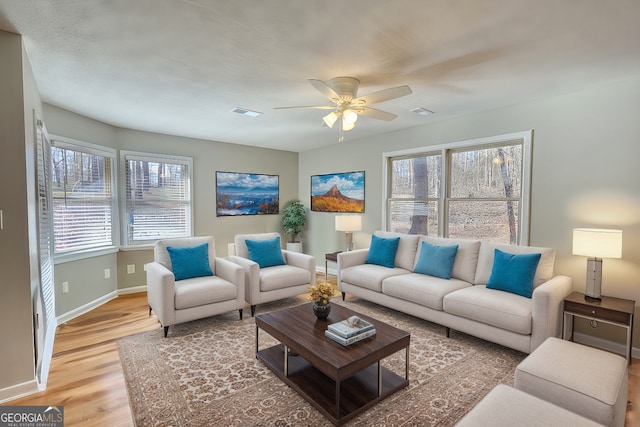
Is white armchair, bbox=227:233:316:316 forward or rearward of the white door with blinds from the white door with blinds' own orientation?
forward

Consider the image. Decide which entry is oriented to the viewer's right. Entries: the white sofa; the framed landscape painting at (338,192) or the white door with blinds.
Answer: the white door with blinds

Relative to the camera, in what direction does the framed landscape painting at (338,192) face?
facing the viewer and to the left of the viewer

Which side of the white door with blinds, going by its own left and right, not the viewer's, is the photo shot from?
right

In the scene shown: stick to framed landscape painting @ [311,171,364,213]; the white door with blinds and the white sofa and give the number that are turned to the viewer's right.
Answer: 1

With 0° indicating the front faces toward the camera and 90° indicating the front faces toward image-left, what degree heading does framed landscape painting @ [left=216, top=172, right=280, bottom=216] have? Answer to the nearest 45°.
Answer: approximately 315°

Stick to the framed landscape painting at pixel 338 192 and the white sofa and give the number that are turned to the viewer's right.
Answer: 0

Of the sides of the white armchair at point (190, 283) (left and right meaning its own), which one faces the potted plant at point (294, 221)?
left

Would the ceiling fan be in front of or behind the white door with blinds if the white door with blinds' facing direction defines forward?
in front

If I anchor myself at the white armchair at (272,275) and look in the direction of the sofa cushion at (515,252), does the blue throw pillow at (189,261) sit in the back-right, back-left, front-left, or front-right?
back-right
